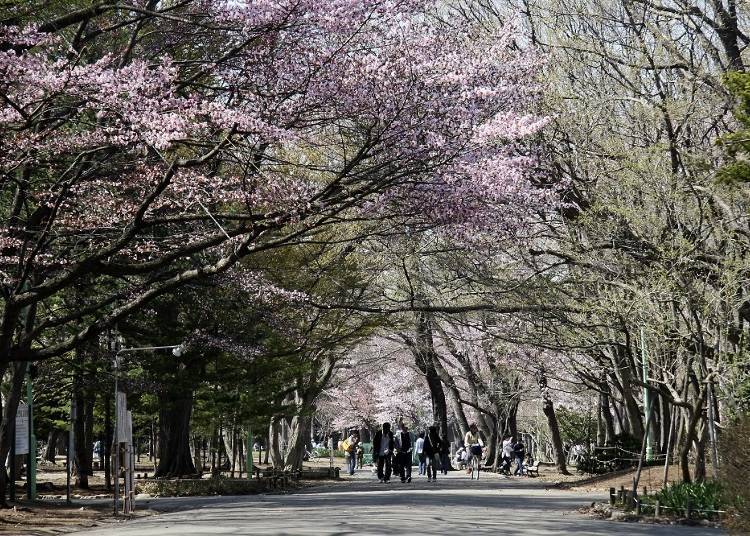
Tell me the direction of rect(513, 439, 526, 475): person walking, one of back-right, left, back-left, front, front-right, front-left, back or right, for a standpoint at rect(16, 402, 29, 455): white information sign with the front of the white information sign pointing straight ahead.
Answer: back-left

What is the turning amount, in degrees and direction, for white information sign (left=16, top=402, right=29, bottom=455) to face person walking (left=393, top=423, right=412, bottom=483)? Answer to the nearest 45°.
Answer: approximately 135° to its left

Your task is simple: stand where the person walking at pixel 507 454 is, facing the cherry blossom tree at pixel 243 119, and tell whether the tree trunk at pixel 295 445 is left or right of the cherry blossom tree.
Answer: right

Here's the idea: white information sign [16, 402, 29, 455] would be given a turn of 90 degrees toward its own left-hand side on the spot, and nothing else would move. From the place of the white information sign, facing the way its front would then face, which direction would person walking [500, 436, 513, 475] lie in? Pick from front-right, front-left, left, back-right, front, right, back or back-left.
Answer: front-left

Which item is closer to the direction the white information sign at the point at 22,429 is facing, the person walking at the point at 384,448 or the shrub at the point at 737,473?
the shrub

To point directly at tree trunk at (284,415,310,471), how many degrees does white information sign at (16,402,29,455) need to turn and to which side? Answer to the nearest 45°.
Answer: approximately 135° to its left

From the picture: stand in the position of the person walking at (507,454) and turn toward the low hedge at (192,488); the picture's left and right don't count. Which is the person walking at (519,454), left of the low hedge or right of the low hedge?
left

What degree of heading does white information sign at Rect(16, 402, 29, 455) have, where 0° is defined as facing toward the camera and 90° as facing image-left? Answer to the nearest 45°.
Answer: approximately 0°

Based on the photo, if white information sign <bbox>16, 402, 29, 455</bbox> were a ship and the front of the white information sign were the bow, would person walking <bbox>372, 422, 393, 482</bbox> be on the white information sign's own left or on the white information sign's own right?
on the white information sign's own left
